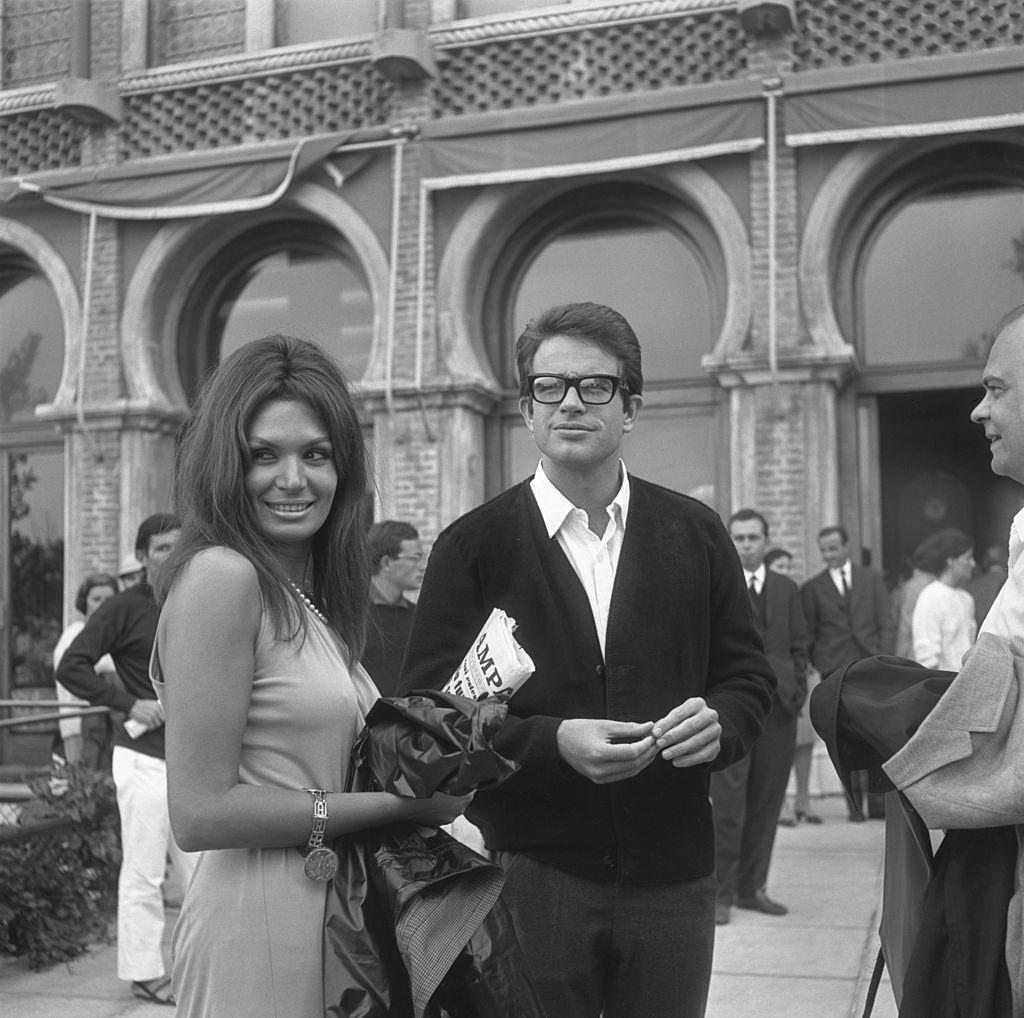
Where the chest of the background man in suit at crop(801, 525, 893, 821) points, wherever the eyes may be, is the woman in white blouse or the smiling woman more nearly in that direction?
the smiling woman

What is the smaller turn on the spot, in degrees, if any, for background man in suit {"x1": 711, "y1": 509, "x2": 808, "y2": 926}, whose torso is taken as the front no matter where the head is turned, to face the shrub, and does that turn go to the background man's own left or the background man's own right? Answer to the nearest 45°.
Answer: approximately 90° to the background man's own right

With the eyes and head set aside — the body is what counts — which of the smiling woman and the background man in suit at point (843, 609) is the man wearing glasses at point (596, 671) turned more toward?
the smiling woman

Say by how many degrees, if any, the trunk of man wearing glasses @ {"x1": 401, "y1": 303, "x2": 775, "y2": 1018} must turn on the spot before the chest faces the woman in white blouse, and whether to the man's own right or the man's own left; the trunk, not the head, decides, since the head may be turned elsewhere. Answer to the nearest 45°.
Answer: approximately 180°

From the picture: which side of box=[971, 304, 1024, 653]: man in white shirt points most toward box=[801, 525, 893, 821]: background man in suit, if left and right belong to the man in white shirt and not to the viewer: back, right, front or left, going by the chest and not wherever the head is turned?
right

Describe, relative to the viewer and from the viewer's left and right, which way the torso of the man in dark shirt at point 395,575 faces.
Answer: facing to the right of the viewer

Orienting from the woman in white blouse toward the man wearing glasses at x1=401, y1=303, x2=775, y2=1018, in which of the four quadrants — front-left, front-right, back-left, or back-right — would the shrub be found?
front-right

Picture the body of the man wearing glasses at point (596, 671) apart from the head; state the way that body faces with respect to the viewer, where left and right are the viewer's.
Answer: facing the viewer

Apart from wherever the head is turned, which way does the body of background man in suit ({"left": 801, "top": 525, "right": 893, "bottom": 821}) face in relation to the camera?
toward the camera

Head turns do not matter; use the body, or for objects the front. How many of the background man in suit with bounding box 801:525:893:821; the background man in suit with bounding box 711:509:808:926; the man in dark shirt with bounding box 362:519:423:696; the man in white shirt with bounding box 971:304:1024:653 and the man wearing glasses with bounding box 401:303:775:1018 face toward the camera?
3

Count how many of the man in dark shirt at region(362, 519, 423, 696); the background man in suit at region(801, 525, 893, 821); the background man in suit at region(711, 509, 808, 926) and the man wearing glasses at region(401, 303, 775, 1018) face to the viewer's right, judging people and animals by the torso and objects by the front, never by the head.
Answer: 1

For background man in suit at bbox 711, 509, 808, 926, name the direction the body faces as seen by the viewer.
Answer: toward the camera

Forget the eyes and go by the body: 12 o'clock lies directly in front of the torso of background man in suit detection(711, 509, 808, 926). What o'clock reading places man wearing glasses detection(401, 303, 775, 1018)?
The man wearing glasses is roughly at 12 o'clock from the background man in suit.

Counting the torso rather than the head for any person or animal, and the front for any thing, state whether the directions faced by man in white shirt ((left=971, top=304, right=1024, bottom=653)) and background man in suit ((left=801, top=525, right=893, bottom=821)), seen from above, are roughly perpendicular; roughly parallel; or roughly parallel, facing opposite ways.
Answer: roughly perpendicular

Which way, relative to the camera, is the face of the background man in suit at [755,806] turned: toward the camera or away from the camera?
toward the camera

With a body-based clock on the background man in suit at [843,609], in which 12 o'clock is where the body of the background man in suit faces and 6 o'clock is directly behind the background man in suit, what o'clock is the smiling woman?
The smiling woman is roughly at 12 o'clock from the background man in suit.

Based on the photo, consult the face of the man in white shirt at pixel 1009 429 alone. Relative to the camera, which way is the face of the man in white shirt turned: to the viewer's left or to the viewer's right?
to the viewer's left

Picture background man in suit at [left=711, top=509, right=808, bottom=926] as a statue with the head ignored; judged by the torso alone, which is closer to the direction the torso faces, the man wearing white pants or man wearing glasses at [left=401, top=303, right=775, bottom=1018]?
the man wearing glasses

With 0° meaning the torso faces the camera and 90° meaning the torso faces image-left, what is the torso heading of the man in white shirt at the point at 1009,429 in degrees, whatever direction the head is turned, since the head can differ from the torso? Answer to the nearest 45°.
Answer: approximately 90°
